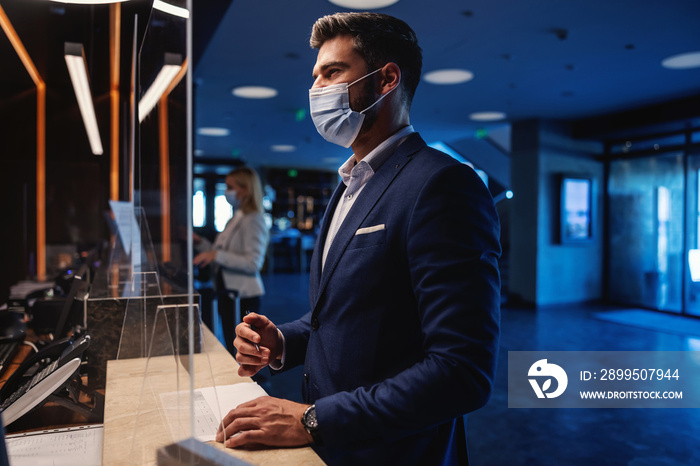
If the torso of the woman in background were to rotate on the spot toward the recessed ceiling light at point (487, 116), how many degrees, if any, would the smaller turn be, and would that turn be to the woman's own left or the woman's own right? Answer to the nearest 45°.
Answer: approximately 135° to the woman's own right

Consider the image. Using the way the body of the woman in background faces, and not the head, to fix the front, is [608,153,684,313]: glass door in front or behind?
behind

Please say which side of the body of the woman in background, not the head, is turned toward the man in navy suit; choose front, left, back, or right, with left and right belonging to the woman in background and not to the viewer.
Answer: left

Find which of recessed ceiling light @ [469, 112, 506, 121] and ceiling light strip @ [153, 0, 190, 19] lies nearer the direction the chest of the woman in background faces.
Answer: the ceiling light strip

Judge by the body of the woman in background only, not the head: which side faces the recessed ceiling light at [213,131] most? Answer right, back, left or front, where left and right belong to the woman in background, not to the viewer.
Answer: right

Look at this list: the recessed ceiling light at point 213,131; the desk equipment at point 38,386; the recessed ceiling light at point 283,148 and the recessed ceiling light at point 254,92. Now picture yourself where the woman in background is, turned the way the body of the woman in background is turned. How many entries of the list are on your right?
3

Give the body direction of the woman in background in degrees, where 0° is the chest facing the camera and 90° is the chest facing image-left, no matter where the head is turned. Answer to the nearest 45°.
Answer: approximately 90°

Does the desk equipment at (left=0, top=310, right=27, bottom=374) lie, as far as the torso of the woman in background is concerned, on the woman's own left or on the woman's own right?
on the woman's own left

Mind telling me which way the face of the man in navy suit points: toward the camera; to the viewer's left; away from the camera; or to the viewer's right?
to the viewer's left

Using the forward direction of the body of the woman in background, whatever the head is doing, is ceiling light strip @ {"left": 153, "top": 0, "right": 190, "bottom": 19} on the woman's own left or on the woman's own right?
on the woman's own left
